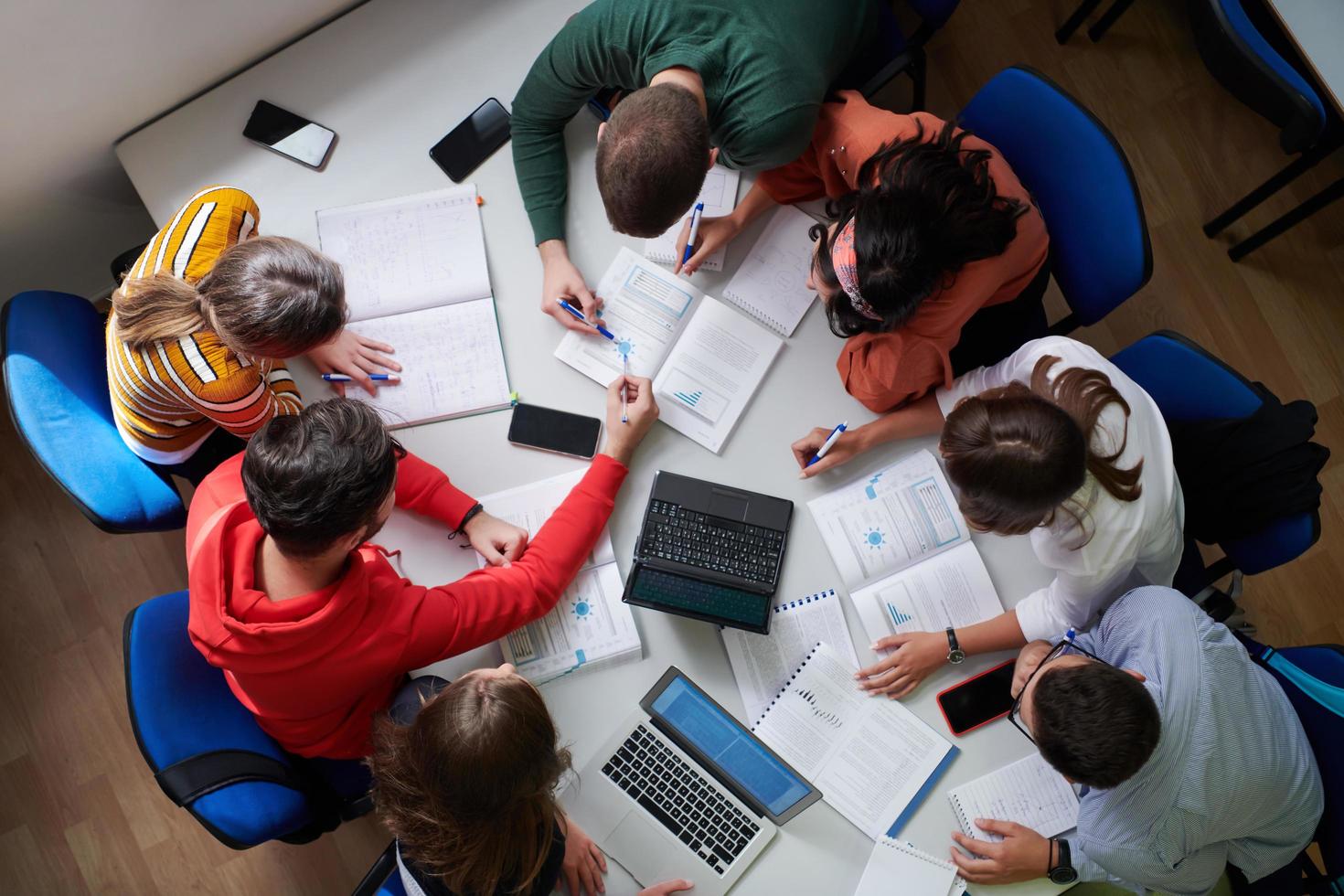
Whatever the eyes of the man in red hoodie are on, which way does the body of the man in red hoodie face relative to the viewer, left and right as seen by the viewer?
facing away from the viewer and to the right of the viewer

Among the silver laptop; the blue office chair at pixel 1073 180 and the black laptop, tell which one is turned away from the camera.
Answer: the black laptop

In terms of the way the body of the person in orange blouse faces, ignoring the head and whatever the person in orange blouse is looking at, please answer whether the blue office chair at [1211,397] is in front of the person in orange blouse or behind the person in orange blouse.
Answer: behind

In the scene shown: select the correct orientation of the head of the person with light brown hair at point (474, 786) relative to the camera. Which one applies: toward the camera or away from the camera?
away from the camera

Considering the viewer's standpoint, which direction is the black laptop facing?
facing away from the viewer

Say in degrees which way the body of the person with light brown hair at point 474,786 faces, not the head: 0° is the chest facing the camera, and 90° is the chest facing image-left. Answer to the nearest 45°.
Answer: approximately 225°

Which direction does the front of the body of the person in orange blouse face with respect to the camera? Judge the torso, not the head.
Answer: to the viewer's left

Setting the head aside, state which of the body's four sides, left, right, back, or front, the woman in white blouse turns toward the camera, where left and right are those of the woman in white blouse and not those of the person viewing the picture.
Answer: left

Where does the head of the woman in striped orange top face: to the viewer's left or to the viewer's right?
to the viewer's right

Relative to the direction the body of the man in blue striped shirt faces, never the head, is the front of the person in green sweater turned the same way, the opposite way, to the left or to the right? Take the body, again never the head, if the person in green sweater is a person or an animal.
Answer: to the left

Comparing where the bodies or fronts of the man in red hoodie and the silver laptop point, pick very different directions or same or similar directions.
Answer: very different directions

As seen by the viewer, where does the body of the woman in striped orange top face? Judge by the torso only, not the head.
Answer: to the viewer's right
